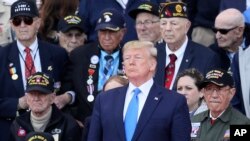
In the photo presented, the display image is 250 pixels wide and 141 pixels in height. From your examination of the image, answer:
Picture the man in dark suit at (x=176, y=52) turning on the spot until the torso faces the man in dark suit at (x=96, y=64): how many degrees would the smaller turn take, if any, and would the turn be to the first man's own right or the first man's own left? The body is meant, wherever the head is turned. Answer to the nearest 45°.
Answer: approximately 45° to the first man's own right

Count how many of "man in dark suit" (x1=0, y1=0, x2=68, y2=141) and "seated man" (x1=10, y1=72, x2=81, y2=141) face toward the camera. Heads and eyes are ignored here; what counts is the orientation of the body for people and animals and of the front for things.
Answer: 2

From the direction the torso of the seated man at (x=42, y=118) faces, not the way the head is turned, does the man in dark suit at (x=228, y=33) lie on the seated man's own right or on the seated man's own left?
on the seated man's own left

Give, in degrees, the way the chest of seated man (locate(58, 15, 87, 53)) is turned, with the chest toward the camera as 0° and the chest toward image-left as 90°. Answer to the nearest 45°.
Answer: approximately 0°
